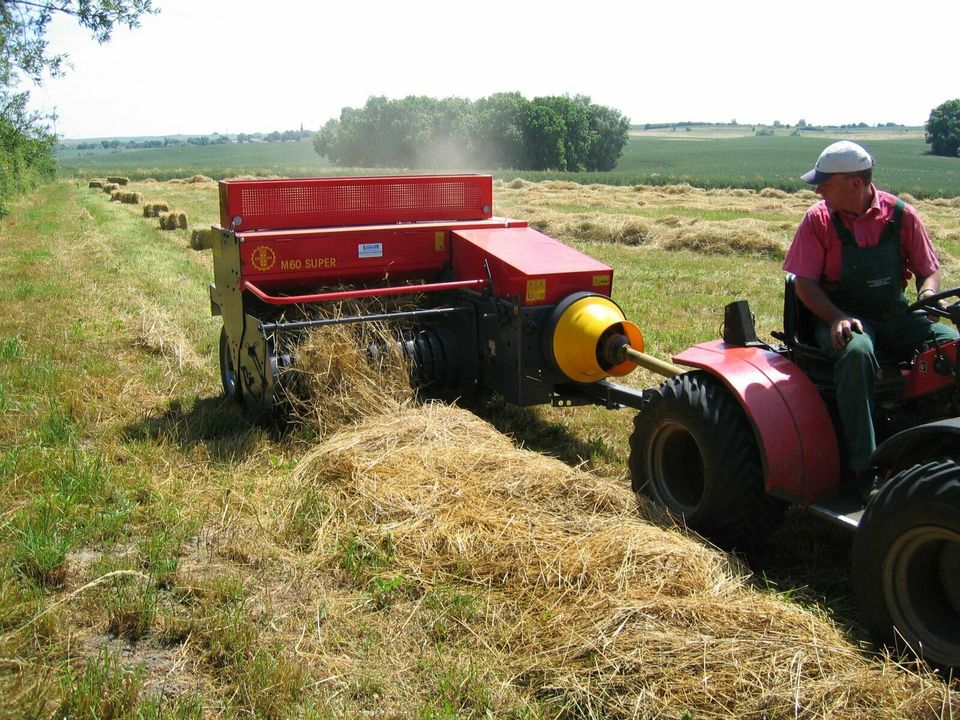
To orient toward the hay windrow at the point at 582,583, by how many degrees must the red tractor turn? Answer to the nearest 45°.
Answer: approximately 90° to its right

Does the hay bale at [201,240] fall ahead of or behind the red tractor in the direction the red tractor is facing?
behind

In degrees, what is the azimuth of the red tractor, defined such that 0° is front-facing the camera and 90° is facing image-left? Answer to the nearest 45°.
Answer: approximately 315°

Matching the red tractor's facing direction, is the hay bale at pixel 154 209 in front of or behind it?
behind
